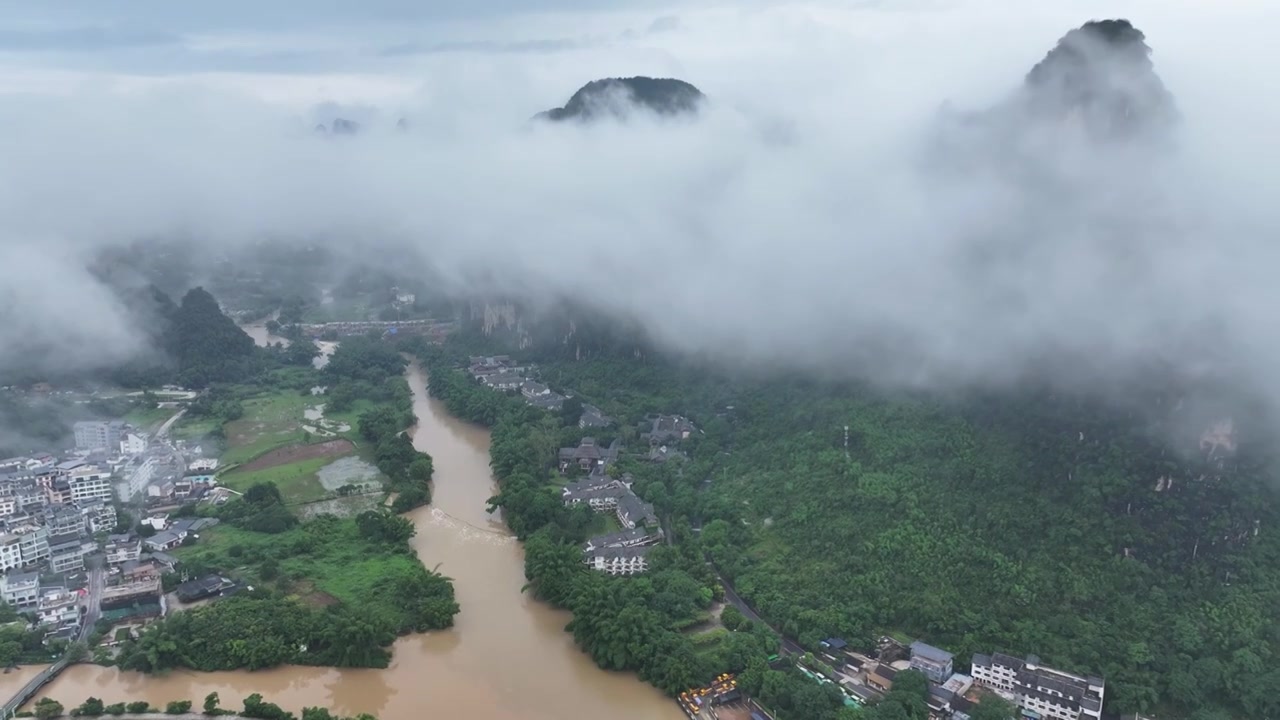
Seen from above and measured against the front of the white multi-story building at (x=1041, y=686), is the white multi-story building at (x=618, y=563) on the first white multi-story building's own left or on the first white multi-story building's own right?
on the first white multi-story building's own right

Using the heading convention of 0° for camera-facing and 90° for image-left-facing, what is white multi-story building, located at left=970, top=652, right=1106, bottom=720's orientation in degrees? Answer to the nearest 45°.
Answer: approximately 45°

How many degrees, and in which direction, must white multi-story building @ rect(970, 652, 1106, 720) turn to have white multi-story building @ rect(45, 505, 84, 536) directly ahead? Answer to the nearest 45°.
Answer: approximately 45° to its right

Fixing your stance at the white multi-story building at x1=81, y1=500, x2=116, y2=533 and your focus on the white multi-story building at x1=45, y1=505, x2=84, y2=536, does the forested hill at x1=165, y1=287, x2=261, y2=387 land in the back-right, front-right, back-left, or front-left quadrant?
back-right

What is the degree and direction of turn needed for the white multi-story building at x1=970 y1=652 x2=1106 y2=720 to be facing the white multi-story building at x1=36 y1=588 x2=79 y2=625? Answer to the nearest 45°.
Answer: approximately 45° to its right

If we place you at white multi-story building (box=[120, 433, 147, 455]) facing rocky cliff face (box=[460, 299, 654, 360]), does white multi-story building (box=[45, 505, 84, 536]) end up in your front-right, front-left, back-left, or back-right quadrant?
back-right

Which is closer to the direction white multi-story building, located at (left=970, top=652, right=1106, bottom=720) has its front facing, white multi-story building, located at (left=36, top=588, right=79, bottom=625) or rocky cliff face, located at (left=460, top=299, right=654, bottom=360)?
the white multi-story building
